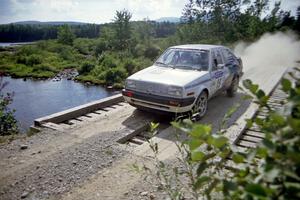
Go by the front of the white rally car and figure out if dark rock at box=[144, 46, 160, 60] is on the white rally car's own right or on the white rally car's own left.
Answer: on the white rally car's own right

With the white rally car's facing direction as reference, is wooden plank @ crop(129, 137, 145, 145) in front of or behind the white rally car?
in front

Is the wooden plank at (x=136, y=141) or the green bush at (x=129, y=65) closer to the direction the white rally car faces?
the wooden plank

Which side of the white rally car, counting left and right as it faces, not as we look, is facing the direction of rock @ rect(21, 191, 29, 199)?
front

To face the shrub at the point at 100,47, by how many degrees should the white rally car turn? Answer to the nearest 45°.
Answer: approximately 135° to its right

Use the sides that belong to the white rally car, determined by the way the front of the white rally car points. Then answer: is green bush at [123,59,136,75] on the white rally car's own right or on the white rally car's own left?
on the white rally car's own right

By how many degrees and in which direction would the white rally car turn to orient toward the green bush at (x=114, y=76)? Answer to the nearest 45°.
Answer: approximately 135° to its right

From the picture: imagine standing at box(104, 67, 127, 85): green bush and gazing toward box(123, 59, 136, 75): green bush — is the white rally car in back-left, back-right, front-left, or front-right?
back-right

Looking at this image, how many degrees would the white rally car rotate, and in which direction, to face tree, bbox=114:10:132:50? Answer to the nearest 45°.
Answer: approximately 135° to its right

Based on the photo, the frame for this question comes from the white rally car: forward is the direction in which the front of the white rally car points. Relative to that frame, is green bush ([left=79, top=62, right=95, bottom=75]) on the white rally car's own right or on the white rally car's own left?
on the white rally car's own right

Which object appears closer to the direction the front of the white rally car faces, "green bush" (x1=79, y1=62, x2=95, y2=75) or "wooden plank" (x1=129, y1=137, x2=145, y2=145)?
the wooden plank

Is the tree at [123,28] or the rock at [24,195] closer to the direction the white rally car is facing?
the rock

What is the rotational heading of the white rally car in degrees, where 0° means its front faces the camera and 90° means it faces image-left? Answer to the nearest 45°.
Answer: approximately 45°

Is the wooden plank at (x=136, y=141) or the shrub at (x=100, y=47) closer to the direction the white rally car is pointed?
the wooden plank

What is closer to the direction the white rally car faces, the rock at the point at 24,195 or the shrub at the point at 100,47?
the rock
